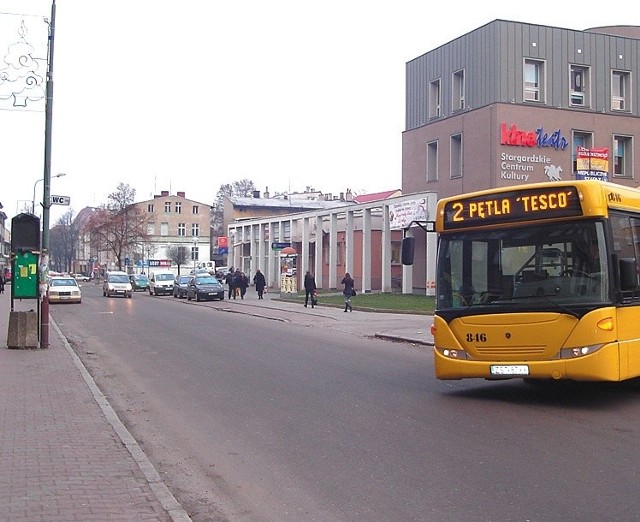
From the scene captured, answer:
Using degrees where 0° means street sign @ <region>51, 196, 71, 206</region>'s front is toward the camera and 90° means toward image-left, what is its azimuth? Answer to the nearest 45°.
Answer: approximately 0°

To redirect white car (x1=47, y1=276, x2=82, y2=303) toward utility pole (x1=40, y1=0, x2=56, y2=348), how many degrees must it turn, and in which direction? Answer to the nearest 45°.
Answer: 0° — it already faces it

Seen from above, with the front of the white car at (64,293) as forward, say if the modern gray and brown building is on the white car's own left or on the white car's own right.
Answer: on the white car's own left

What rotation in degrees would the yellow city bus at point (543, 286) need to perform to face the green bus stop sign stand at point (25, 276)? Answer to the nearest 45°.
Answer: approximately 45° to its right

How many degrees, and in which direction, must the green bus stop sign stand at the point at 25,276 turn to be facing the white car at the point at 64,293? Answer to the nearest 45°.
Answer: approximately 180°

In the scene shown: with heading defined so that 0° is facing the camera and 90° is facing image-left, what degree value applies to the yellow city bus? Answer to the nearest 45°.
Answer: approximately 45°

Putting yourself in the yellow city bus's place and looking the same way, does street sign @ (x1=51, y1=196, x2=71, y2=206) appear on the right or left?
on its right

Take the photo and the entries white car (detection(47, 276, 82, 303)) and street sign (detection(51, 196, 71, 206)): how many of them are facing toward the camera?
2
